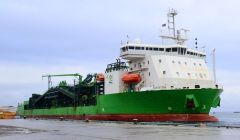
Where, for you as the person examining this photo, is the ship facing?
facing the viewer and to the right of the viewer
